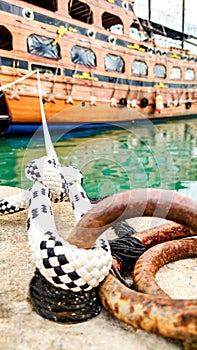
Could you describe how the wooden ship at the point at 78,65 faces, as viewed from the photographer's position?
facing away from the viewer and to the right of the viewer

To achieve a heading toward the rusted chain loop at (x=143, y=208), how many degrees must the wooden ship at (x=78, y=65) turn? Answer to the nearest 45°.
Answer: approximately 135° to its right

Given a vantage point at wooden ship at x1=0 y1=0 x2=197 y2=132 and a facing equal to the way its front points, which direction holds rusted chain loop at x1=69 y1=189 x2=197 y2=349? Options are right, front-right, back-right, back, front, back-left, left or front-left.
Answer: back-right

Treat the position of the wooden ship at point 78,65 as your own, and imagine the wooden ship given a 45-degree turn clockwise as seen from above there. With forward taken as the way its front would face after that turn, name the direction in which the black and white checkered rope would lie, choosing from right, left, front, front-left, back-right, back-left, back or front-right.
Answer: right
